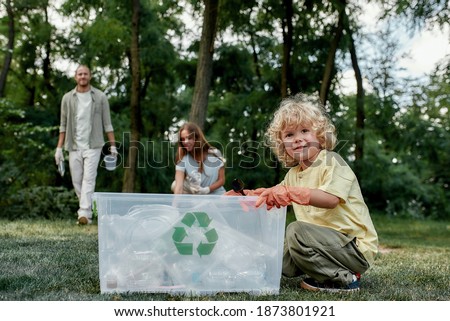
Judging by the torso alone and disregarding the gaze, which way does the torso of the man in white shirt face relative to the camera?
toward the camera

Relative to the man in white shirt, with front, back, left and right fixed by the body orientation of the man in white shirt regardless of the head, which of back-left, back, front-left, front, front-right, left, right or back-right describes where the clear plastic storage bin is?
front

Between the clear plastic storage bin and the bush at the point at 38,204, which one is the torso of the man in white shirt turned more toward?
the clear plastic storage bin

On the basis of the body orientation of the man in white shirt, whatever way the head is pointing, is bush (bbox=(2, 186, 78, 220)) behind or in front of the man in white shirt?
behind
